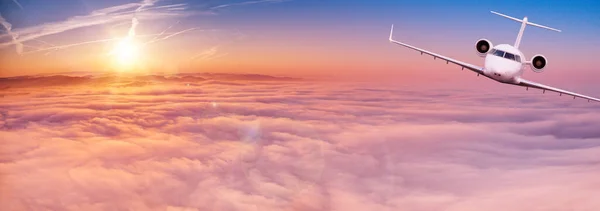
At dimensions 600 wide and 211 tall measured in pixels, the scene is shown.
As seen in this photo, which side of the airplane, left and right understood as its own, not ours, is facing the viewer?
front
